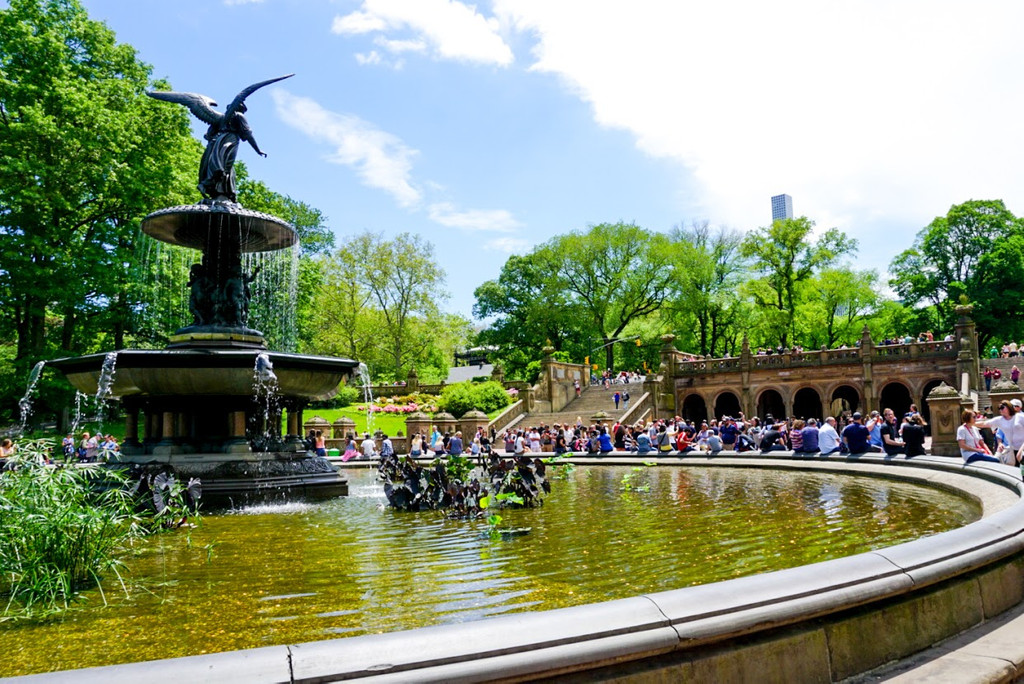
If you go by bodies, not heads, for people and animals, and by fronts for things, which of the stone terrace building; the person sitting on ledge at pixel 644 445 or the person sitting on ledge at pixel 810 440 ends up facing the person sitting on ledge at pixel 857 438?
the stone terrace building

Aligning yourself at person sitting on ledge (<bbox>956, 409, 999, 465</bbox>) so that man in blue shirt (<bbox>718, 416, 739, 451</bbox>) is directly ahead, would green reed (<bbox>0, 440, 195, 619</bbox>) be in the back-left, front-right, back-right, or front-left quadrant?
back-left

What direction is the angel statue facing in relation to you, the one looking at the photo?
facing away from the viewer and to the right of the viewer

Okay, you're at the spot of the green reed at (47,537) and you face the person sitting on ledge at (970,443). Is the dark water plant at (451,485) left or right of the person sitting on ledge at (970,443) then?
left
